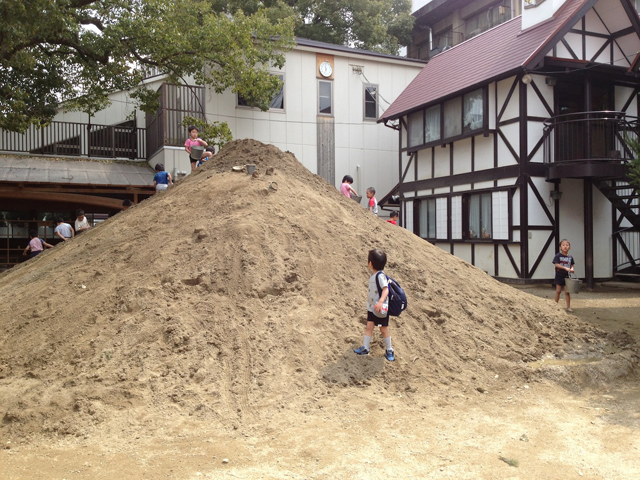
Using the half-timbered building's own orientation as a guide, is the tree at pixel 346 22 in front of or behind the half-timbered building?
behind

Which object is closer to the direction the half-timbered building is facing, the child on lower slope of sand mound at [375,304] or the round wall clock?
the child on lower slope of sand mound

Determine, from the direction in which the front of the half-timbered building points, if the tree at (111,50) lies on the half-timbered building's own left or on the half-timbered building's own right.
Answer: on the half-timbered building's own right

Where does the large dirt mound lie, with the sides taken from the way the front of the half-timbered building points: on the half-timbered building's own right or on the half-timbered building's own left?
on the half-timbered building's own right

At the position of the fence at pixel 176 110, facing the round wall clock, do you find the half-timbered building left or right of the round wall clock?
right
